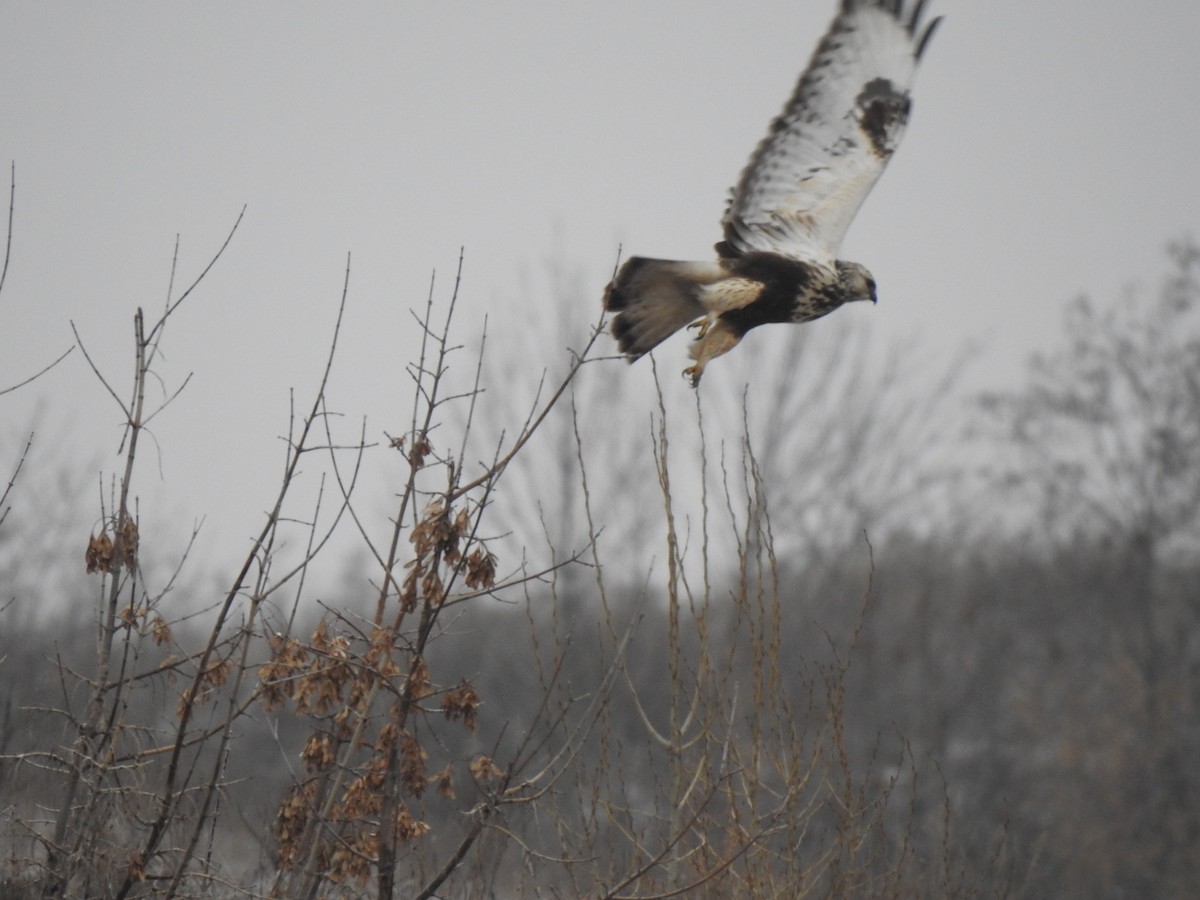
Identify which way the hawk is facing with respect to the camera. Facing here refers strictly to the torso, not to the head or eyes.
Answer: to the viewer's right

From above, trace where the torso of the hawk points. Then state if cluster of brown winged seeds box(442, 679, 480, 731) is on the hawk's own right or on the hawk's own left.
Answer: on the hawk's own right

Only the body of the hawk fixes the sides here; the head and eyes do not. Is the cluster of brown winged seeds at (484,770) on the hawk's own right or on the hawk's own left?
on the hawk's own right

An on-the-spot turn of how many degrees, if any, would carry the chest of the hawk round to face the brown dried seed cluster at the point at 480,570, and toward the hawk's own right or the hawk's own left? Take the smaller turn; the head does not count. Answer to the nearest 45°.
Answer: approximately 180°
